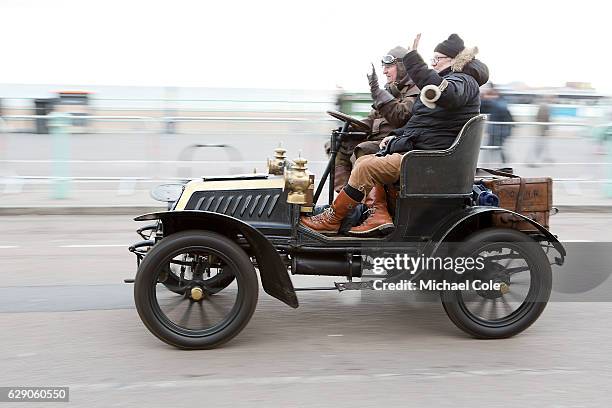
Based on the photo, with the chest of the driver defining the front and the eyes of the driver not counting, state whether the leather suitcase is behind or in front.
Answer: behind

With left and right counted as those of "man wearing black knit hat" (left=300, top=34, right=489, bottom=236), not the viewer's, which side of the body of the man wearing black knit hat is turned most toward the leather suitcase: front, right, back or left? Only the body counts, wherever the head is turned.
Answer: back

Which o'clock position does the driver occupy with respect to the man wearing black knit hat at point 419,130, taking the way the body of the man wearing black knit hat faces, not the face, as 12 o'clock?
The driver is roughly at 2 o'clock from the man wearing black knit hat.

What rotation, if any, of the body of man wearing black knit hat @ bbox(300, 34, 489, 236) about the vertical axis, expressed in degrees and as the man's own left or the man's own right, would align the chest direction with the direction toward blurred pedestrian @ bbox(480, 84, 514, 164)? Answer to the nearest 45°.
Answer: approximately 90° to the man's own right

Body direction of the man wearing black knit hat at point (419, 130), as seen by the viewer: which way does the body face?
to the viewer's left

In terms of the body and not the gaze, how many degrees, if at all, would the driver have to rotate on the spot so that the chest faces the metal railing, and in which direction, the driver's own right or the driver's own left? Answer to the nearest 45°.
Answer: approximately 45° to the driver's own right

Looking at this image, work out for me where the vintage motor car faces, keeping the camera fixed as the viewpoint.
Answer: facing to the left of the viewer

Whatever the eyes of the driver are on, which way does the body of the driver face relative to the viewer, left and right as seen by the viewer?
facing to the left of the viewer

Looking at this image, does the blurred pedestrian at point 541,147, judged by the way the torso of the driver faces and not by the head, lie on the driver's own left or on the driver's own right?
on the driver's own right

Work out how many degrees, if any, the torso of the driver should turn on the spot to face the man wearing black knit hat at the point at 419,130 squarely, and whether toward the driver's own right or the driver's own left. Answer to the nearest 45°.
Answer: approximately 135° to the driver's own left

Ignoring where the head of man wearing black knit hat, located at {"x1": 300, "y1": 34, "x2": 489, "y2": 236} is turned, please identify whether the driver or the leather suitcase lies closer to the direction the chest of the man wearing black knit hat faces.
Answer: the driver

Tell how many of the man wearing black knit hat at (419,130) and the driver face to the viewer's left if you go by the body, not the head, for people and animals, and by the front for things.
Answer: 2
